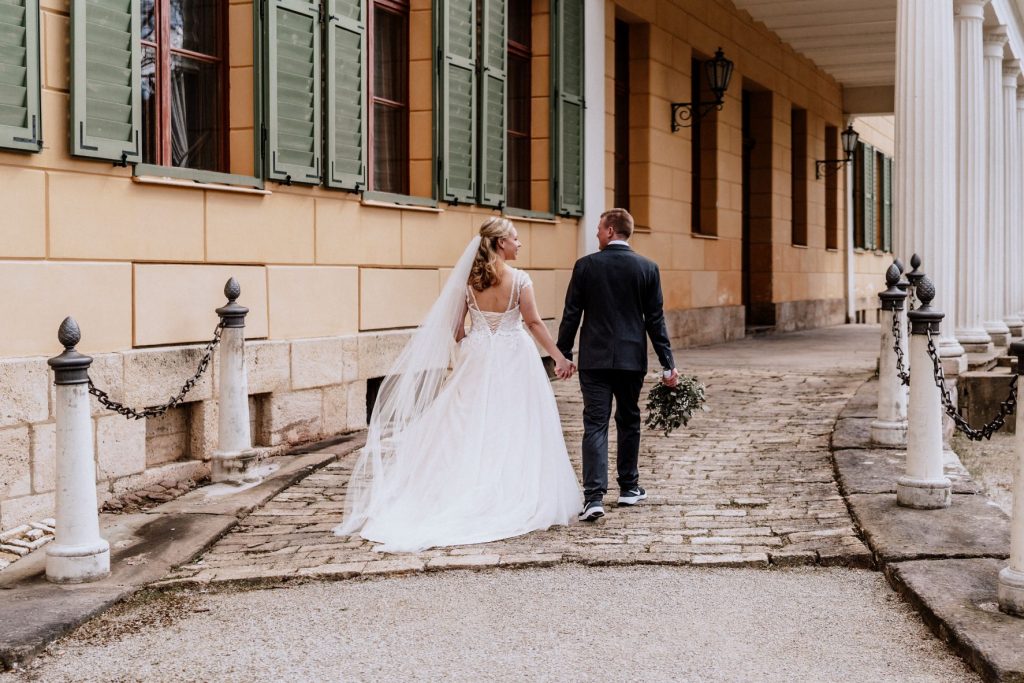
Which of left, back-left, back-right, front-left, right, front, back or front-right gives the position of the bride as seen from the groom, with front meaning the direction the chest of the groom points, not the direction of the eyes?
left

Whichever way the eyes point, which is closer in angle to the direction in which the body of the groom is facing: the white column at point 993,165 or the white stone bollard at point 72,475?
the white column

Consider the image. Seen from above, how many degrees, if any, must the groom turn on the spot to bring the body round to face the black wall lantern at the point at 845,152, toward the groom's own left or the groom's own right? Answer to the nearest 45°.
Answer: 0° — they already face it

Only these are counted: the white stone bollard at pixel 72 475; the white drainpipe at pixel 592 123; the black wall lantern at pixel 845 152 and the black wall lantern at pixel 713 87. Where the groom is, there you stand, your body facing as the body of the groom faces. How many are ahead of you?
3

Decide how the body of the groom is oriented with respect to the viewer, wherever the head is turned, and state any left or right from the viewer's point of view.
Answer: facing away from the viewer

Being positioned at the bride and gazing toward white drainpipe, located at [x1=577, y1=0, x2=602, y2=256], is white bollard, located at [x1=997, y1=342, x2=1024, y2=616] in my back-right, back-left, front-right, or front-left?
back-right

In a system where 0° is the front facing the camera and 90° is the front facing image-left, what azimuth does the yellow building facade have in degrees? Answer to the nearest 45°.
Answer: approximately 315°

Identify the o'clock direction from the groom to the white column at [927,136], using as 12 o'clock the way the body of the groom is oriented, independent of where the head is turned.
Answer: The white column is roughly at 1 o'clock from the groom.

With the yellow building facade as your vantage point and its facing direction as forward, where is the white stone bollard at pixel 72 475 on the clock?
The white stone bollard is roughly at 2 o'clock from the yellow building facade.
